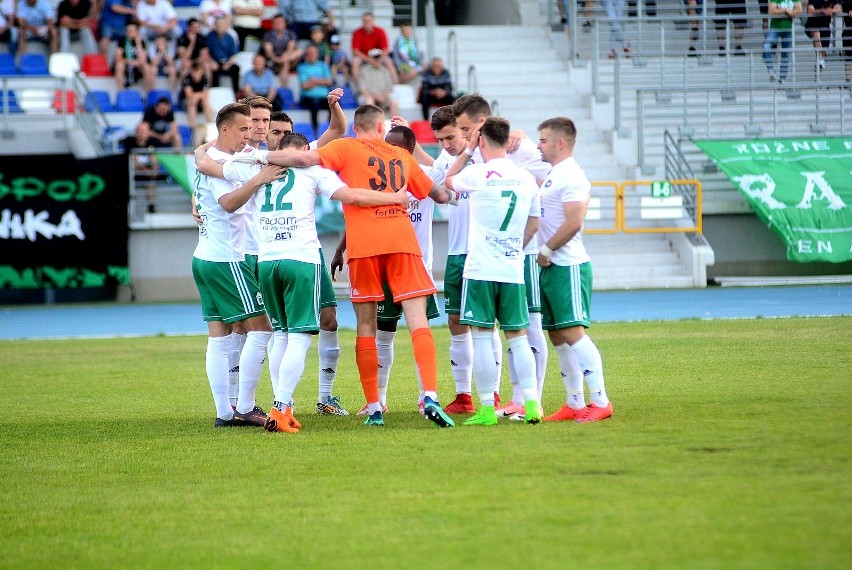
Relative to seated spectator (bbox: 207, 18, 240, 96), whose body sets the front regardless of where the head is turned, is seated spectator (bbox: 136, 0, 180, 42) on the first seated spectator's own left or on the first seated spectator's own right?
on the first seated spectator's own right

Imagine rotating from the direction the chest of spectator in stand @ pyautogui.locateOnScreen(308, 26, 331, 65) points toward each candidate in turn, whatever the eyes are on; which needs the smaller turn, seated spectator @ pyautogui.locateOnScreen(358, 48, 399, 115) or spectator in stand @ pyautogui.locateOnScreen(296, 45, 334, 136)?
the spectator in stand

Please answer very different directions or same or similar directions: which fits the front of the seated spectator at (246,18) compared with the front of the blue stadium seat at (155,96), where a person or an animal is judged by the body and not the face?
same or similar directions

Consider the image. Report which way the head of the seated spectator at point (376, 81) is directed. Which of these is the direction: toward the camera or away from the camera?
toward the camera

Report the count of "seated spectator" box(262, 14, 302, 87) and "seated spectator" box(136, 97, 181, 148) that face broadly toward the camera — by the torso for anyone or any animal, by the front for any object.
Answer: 2

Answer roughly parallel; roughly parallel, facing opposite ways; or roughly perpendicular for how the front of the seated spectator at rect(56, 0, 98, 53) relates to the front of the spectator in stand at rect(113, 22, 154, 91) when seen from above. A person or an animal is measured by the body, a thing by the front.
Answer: roughly parallel

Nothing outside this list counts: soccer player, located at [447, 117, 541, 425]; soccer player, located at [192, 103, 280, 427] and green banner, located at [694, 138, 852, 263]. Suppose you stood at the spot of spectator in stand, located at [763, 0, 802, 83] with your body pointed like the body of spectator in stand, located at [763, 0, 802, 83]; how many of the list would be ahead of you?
3

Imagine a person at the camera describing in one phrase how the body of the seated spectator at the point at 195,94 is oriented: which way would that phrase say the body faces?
toward the camera

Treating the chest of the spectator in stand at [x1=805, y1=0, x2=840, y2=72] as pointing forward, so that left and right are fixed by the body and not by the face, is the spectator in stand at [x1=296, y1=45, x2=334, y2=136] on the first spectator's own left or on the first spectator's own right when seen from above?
on the first spectator's own right

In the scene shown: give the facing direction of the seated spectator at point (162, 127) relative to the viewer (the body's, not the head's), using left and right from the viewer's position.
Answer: facing the viewer

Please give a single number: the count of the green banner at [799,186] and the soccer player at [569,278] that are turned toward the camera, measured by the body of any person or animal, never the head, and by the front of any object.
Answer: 1

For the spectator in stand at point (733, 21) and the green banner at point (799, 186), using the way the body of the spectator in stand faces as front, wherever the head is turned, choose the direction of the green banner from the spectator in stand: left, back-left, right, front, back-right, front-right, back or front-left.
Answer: front

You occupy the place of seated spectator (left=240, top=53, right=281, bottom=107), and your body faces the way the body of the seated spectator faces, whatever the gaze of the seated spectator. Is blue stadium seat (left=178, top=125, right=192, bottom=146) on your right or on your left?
on your right

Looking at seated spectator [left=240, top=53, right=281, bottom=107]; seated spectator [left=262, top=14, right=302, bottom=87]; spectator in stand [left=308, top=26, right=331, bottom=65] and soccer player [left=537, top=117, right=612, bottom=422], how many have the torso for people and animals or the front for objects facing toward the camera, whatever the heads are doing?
3

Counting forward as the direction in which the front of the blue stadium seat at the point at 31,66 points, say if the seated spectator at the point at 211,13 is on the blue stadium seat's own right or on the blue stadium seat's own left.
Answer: on the blue stadium seat's own left

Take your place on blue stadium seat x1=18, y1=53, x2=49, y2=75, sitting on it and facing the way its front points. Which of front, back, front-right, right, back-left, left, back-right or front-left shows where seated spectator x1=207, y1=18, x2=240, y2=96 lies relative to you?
left

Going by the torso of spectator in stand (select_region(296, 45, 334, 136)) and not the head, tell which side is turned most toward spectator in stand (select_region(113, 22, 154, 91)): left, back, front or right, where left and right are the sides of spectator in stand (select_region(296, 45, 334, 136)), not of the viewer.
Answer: right

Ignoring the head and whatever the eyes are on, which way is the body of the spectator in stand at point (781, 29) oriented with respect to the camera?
toward the camera

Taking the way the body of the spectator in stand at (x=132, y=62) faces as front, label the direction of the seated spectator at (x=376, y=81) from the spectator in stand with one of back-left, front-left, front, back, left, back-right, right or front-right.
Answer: left
